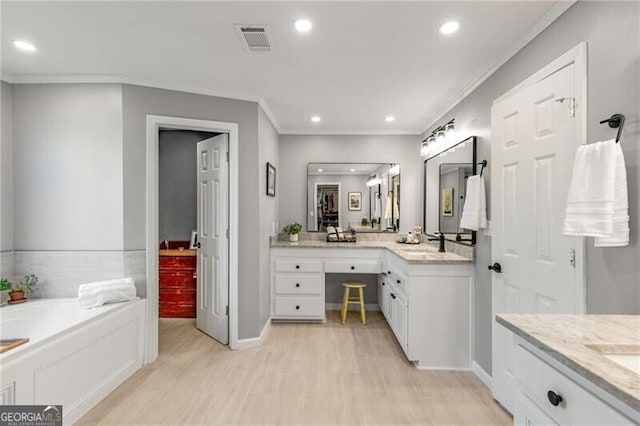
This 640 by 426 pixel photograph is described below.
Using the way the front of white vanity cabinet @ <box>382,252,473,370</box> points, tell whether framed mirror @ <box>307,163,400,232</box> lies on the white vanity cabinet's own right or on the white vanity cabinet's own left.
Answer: on the white vanity cabinet's own right

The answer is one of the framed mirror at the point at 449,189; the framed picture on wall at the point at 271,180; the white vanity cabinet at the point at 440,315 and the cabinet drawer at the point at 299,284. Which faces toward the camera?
the cabinet drawer

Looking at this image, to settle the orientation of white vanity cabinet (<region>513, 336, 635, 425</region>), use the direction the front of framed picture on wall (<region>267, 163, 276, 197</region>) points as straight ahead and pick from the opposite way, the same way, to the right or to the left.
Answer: the opposite way

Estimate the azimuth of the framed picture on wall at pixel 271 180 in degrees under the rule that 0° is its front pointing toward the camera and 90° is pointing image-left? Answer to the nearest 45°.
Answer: approximately 270°

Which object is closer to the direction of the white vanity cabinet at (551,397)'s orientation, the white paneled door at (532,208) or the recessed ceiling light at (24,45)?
the recessed ceiling light

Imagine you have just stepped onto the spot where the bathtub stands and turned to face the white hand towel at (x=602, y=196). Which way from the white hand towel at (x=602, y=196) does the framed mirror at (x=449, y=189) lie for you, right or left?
left

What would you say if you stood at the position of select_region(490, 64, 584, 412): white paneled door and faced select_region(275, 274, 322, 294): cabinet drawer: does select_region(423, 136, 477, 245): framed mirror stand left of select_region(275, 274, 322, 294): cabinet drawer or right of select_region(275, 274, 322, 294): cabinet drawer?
right

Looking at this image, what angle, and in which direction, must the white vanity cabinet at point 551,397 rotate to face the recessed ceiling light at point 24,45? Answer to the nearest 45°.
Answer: approximately 45° to its right

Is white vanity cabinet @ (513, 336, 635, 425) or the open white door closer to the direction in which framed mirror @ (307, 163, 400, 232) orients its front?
the white vanity cabinet

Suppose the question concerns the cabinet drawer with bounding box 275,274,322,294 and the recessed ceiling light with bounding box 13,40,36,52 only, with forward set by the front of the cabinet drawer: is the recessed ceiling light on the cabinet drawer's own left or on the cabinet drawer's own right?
on the cabinet drawer's own right

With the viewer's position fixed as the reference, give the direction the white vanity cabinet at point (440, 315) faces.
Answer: facing to the left of the viewer

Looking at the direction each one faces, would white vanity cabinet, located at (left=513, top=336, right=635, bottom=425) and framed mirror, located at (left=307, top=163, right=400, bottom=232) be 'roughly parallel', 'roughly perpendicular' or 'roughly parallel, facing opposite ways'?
roughly perpendicular

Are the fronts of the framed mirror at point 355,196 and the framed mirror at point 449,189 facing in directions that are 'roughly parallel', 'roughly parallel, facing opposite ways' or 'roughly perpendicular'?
roughly perpendicular

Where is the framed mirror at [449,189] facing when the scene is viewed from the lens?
facing to the left of the viewer
